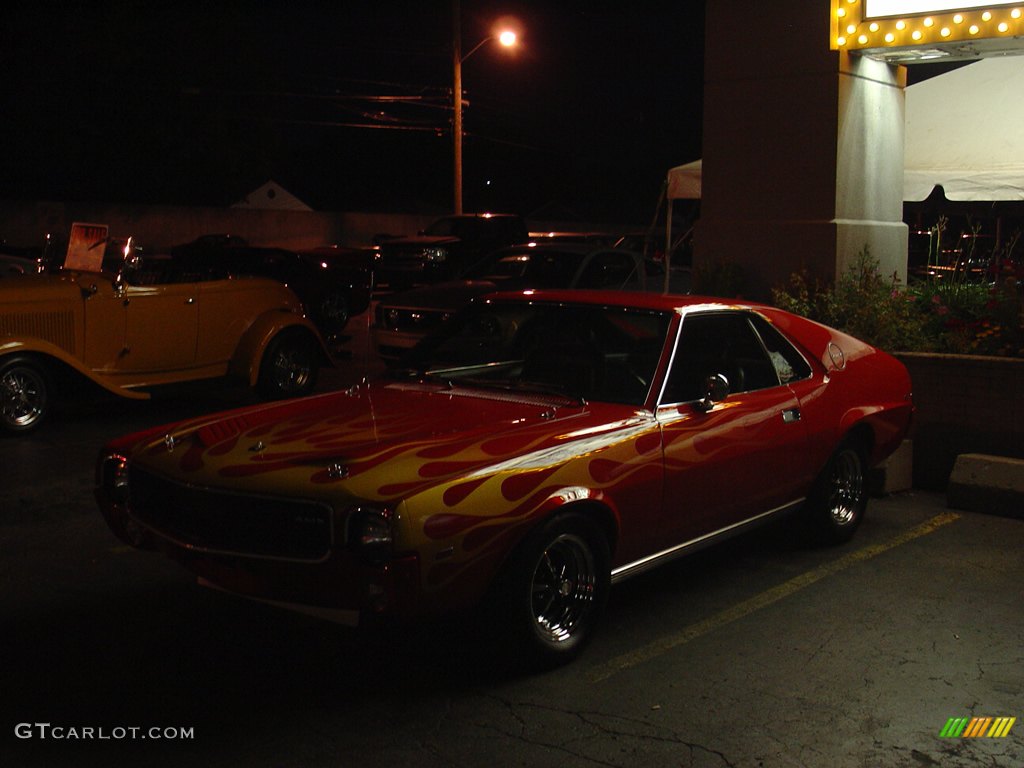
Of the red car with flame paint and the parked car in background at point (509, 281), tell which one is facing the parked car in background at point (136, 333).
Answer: the parked car in background at point (509, 281)

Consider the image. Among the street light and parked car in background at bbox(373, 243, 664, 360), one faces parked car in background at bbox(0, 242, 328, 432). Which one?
parked car in background at bbox(373, 243, 664, 360)

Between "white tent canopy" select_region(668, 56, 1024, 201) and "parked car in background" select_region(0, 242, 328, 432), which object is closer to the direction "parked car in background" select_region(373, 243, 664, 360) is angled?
the parked car in background

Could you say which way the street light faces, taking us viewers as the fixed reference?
facing to the right of the viewer

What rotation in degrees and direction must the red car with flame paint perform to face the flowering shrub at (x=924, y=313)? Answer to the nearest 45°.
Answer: approximately 180°

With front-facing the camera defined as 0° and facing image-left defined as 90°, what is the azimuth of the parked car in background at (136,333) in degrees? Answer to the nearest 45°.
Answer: approximately 45°

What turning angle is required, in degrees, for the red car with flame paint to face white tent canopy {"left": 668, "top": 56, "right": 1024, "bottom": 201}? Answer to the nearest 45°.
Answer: approximately 180°
